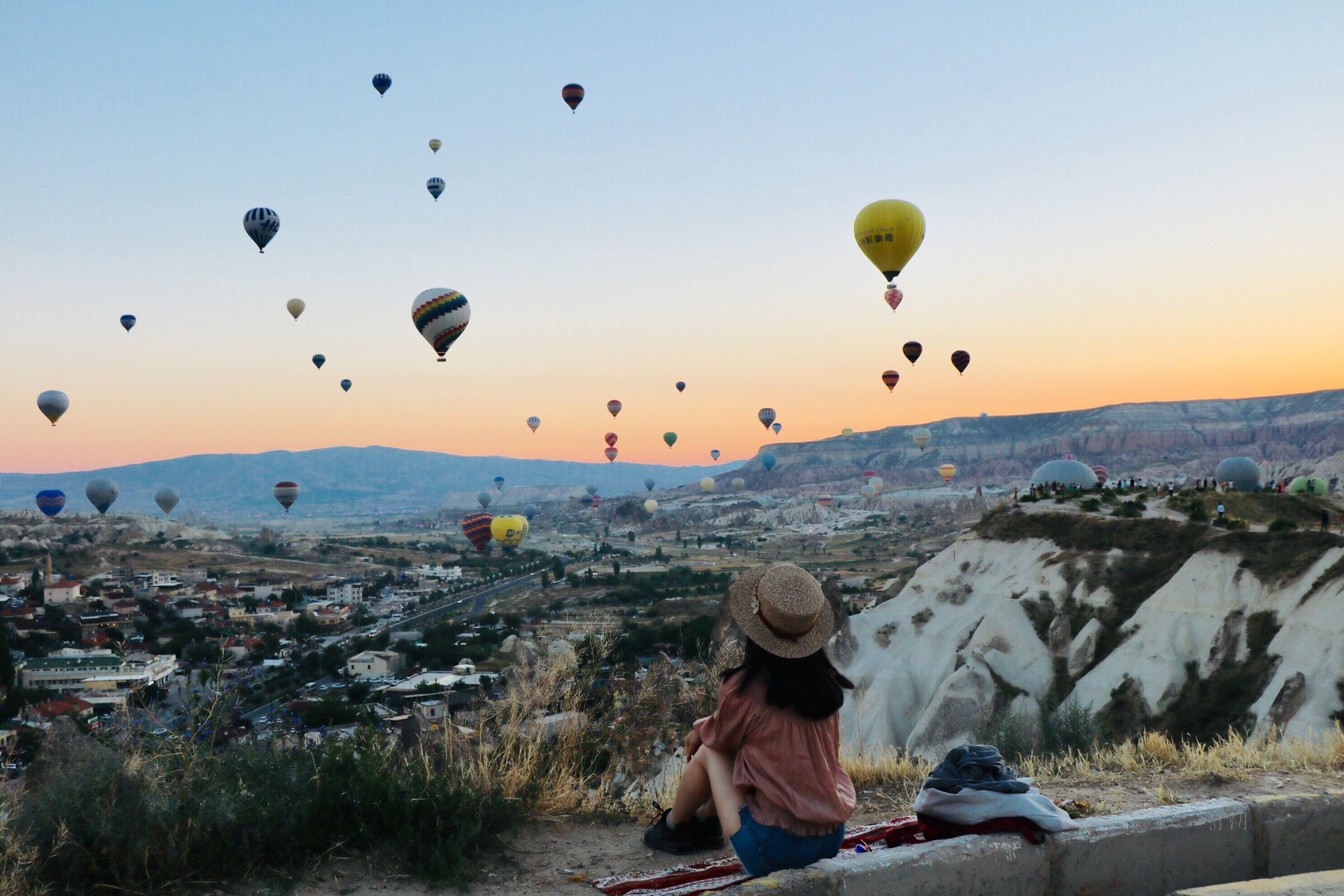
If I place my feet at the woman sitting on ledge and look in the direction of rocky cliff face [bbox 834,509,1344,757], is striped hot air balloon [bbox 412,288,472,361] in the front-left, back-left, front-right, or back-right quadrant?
front-left

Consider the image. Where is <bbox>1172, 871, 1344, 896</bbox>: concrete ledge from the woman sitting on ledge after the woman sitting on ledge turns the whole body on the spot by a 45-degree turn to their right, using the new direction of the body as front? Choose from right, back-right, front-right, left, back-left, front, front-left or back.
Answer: right

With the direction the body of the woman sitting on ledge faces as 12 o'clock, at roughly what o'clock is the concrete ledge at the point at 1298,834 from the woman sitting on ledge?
The concrete ledge is roughly at 4 o'clock from the woman sitting on ledge.

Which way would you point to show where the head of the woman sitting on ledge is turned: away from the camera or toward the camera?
away from the camera

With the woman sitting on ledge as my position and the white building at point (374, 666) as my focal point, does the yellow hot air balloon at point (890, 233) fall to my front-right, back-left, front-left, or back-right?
front-right

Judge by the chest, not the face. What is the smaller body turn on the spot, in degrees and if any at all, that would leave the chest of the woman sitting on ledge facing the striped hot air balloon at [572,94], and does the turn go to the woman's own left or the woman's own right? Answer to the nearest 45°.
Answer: approximately 45° to the woman's own right

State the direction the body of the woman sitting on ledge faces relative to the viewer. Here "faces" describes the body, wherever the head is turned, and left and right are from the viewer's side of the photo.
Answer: facing away from the viewer and to the left of the viewer

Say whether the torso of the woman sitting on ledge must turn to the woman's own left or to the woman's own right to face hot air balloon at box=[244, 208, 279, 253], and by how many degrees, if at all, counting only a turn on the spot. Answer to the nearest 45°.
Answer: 0° — they already face it

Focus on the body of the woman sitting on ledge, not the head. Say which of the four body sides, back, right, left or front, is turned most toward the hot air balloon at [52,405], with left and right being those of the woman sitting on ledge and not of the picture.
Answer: front
